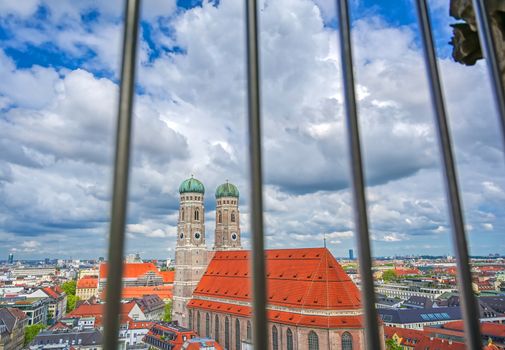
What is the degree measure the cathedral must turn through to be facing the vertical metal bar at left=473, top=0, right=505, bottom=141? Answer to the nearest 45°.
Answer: approximately 135° to its left

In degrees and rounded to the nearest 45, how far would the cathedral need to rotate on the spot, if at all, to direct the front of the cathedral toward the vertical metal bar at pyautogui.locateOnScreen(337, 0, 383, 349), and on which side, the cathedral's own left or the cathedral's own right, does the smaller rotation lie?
approximately 135° to the cathedral's own left

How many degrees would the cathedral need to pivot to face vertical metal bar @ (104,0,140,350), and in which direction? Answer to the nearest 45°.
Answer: approximately 135° to its left

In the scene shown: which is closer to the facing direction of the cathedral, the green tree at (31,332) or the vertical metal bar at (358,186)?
the green tree

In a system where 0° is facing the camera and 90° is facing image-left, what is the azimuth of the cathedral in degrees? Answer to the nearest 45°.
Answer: approximately 135°

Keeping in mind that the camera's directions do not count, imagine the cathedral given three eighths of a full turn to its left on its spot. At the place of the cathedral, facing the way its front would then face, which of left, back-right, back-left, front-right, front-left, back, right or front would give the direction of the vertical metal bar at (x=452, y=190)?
front

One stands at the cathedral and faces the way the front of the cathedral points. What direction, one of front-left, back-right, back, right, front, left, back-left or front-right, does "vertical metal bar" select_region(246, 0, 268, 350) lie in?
back-left
